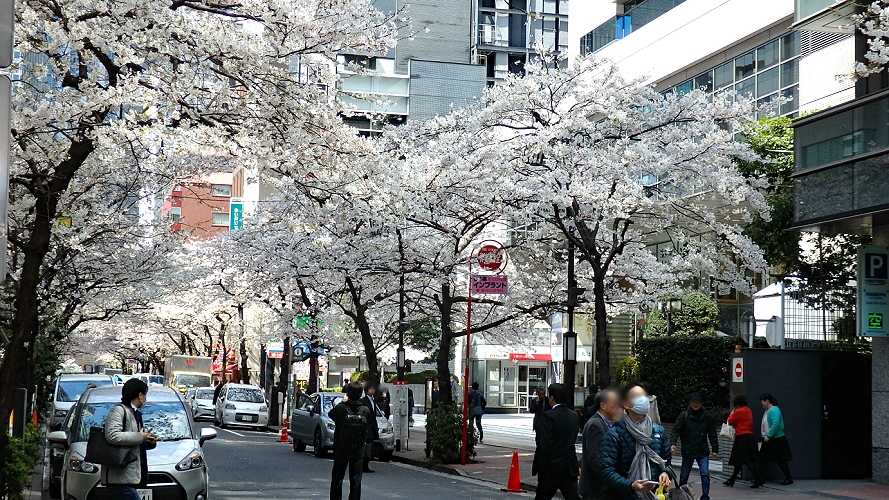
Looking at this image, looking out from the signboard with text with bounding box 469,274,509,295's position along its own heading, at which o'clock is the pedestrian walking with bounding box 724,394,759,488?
The pedestrian walking is roughly at 10 o'clock from the signboard with text.

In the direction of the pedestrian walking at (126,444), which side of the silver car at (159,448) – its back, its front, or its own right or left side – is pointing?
front

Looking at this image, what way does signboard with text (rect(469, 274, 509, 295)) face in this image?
toward the camera

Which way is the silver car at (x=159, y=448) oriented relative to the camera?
toward the camera

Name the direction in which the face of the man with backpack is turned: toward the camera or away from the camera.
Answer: away from the camera

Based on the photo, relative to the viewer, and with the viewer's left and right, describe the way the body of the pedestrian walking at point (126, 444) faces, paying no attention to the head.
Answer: facing to the right of the viewer

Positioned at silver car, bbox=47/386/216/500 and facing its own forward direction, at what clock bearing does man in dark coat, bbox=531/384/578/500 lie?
The man in dark coat is roughly at 10 o'clock from the silver car.
